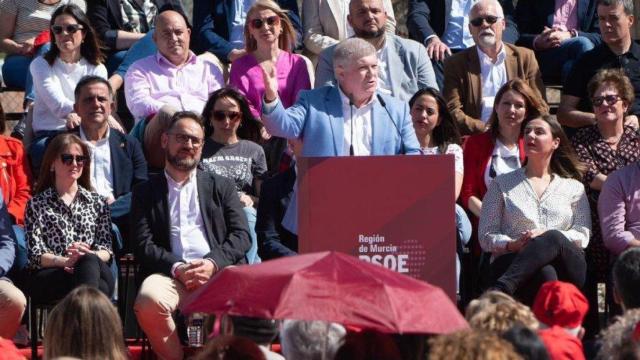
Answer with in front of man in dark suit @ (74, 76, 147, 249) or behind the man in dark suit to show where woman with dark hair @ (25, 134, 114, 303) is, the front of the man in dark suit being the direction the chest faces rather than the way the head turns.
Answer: in front

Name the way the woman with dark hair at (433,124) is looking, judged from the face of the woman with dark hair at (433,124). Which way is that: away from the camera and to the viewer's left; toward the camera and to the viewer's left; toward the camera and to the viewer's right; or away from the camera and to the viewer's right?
toward the camera and to the viewer's left

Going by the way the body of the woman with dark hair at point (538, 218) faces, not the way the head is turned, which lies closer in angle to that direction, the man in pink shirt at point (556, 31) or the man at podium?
the man at podium

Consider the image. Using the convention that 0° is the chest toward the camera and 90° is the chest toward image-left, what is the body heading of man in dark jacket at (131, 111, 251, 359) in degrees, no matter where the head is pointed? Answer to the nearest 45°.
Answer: approximately 0°

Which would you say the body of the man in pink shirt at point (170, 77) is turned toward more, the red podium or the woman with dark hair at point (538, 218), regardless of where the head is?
the red podium

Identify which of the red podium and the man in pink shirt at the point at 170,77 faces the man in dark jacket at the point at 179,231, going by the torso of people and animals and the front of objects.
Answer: the man in pink shirt

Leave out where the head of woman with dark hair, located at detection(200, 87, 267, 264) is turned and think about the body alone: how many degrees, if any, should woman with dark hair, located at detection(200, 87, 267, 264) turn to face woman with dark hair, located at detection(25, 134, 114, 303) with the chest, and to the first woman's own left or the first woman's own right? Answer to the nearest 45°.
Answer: approximately 45° to the first woman's own right

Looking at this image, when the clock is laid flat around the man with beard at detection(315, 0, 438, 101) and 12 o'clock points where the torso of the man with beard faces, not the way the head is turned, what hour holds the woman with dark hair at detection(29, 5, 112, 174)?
The woman with dark hair is roughly at 3 o'clock from the man with beard.

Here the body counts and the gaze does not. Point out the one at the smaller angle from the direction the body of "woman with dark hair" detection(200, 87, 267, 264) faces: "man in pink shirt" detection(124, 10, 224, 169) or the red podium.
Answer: the red podium
